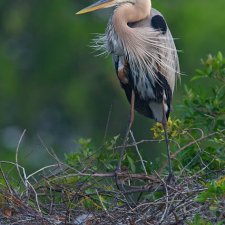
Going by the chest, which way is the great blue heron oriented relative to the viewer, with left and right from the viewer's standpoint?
facing the viewer and to the left of the viewer
